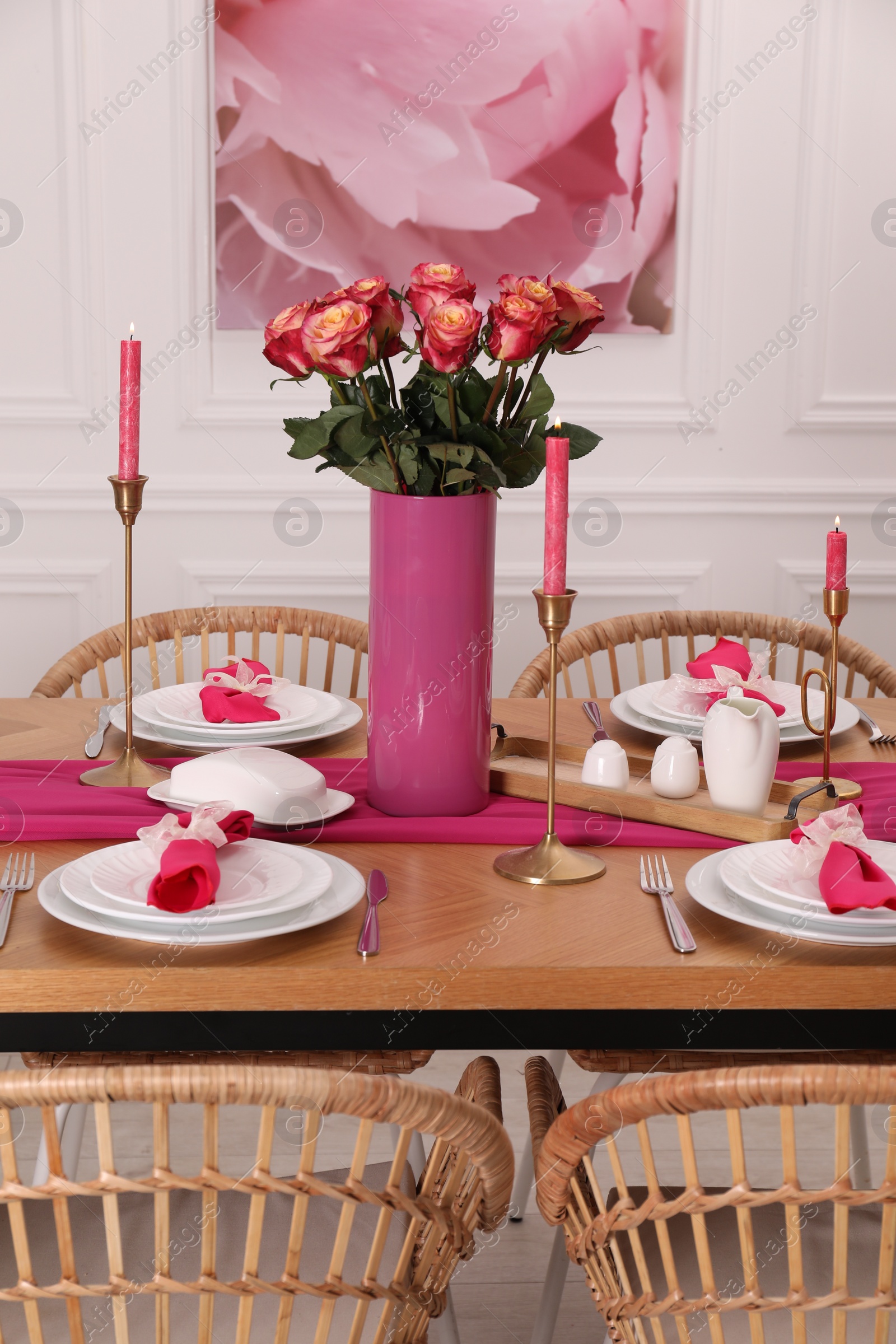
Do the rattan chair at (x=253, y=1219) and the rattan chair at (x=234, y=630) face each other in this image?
yes

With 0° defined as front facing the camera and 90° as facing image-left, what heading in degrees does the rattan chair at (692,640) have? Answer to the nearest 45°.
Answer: approximately 0°

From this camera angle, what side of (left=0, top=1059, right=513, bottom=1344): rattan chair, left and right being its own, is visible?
back

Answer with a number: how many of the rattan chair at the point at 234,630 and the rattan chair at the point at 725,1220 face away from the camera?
1

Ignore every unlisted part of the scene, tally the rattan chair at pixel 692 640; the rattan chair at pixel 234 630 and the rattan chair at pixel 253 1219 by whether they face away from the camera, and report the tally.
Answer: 1

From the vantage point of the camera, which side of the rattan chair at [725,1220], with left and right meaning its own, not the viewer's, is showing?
back

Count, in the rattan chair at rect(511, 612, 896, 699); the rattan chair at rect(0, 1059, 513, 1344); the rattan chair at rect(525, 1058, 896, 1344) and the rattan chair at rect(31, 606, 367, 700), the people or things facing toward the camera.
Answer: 2

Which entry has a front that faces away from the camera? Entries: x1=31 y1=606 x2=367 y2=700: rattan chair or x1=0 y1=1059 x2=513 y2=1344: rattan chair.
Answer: x1=0 y1=1059 x2=513 y2=1344: rattan chair

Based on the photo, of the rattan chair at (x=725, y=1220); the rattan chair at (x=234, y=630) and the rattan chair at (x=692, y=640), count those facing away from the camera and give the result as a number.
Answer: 1
